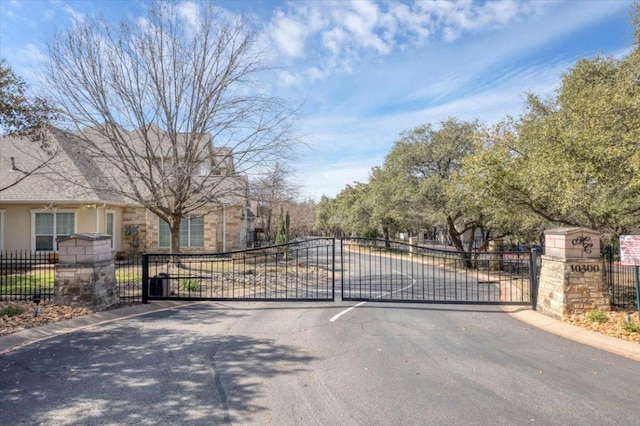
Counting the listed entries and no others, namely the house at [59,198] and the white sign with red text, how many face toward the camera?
2

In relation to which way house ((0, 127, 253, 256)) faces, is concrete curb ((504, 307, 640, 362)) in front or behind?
in front

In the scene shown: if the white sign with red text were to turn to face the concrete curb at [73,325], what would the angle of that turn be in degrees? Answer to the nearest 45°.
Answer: approximately 45° to its right

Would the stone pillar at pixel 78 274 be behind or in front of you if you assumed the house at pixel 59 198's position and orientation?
in front

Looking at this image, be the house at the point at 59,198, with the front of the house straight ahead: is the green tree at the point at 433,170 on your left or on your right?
on your left

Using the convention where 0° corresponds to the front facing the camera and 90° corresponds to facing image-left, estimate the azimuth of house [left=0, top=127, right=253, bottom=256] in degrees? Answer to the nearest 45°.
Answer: approximately 0°

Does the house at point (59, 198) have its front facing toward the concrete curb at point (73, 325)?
yes

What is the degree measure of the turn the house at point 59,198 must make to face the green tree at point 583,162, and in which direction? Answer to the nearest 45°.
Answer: approximately 45° to its left

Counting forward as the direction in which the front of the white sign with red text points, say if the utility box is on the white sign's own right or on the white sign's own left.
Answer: on the white sign's own right

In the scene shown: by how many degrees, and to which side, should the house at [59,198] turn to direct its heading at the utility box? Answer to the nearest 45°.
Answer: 0° — it already faces it
